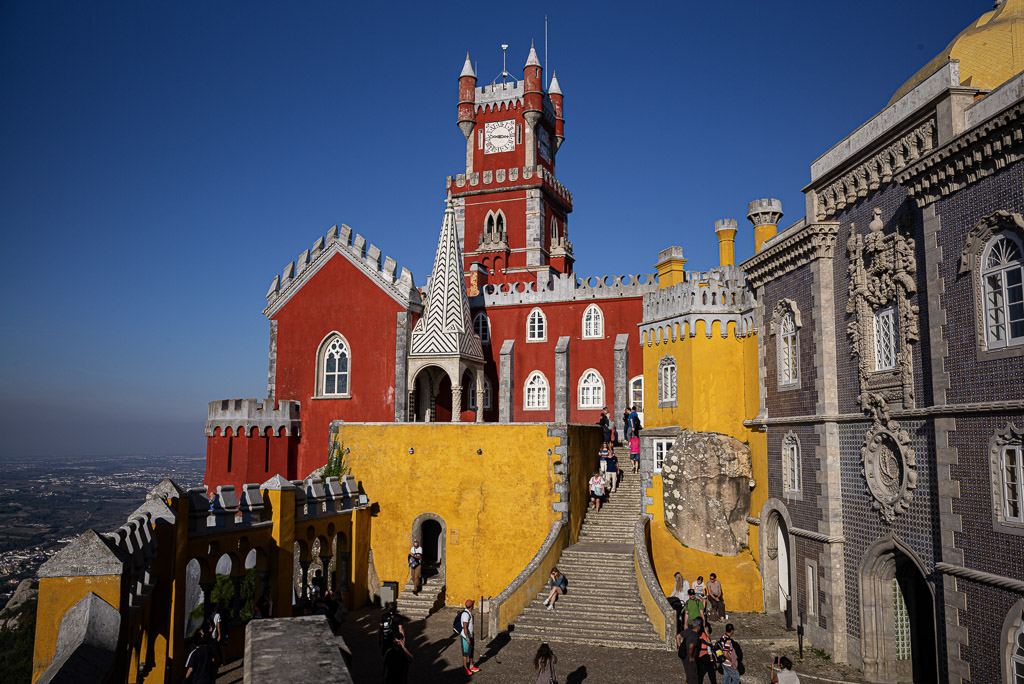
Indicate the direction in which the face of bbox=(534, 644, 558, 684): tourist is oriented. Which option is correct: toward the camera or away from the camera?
away from the camera

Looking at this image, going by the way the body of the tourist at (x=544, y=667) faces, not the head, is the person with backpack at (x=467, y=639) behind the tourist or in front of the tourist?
in front

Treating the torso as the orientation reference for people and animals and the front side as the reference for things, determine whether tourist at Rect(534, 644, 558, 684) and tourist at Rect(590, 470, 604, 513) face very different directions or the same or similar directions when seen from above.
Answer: very different directions

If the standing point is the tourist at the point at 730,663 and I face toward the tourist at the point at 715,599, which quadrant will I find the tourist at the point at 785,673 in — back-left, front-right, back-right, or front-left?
back-right

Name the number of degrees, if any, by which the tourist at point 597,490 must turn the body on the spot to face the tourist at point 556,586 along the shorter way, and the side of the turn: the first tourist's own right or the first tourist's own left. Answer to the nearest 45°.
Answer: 0° — they already face them

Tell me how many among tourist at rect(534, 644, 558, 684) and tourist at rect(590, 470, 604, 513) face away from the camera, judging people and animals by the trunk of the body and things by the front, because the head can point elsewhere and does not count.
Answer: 1

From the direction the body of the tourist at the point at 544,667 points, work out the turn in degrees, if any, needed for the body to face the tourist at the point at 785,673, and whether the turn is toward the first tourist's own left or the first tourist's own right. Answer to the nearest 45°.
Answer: approximately 90° to the first tourist's own right

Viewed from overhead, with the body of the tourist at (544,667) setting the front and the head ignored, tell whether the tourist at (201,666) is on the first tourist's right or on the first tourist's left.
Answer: on the first tourist's left

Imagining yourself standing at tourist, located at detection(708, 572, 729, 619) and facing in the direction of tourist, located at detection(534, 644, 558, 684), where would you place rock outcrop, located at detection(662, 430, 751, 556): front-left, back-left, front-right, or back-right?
back-right

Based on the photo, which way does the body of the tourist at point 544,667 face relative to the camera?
away from the camera

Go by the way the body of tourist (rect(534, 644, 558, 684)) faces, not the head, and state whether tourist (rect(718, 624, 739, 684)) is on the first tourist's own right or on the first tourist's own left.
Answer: on the first tourist's own right

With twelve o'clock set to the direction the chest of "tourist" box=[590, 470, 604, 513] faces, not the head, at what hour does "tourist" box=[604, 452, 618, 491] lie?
"tourist" box=[604, 452, 618, 491] is roughly at 7 o'clock from "tourist" box=[590, 470, 604, 513].

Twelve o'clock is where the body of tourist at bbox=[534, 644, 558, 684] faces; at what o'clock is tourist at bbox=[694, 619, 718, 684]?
tourist at bbox=[694, 619, 718, 684] is roughly at 2 o'clock from tourist at bbox=[534, 644, 558, 684].

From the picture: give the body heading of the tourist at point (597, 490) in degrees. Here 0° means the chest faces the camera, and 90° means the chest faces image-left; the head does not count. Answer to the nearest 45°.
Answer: approximately 0°

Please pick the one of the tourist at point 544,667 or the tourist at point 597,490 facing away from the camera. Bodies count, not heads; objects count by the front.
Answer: the tourist at point 544,667

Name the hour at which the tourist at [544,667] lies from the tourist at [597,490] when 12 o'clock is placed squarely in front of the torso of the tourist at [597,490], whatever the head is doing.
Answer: the tourist at [544,667] is roughly at 12 o'clock from the tourist at [597,490].

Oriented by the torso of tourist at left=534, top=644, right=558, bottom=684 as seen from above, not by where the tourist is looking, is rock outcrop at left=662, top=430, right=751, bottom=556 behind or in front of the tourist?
in front
